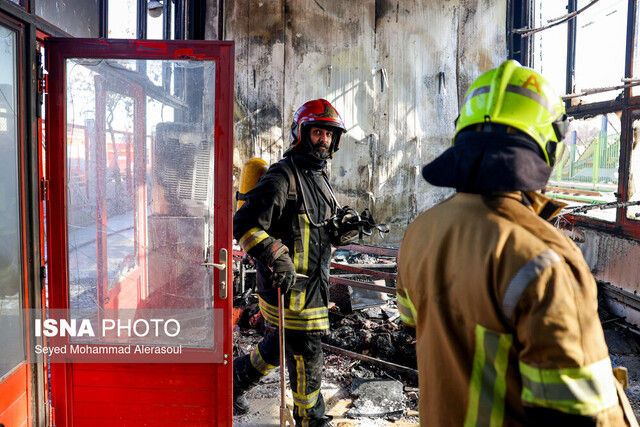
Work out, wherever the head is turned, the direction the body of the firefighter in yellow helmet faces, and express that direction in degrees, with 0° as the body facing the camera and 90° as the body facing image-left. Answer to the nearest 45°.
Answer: approximately 225°

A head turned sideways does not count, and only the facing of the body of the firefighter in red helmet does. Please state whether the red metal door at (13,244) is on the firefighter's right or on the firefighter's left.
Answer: on the firefighter's right

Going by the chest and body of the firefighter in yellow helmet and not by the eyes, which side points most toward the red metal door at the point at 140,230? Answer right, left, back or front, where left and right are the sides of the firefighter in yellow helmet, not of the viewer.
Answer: left

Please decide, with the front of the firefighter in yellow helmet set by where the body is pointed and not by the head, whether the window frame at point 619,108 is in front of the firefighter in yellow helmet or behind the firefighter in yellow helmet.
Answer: in front

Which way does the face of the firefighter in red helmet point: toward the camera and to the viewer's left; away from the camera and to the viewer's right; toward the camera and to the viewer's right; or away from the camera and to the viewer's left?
toward the camera and to the viewer's right

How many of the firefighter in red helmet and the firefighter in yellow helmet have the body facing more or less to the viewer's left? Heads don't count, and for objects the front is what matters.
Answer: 0

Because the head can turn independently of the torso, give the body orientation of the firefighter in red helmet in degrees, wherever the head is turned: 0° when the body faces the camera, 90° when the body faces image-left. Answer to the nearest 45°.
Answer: approximately 315°

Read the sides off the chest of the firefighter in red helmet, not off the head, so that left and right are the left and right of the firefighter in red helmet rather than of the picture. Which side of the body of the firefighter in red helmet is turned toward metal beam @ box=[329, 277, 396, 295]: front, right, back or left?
left

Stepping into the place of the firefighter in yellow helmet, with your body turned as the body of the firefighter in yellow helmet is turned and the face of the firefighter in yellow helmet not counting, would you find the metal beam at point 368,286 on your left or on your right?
on your left

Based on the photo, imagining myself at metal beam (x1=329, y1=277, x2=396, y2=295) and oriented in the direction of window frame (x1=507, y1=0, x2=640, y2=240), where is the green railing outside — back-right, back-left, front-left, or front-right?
front-left
